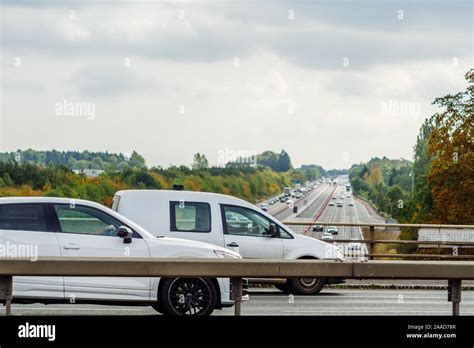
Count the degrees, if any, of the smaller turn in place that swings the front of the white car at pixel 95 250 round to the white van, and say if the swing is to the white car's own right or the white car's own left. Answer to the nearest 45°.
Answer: approximately 45° to the white car's own left

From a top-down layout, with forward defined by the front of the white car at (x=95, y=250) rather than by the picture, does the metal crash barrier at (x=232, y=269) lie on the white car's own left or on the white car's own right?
on the white car's own right

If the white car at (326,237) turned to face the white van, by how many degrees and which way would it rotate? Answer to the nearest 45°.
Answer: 0° — it already faces it

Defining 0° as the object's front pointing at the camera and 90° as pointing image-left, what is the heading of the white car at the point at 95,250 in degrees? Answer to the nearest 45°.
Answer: approximately 270°

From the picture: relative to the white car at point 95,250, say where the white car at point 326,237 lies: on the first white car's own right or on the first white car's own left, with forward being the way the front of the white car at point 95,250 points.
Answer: on the first white car's own left

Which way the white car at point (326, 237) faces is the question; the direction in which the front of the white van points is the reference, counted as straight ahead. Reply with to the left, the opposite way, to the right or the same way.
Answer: to the right

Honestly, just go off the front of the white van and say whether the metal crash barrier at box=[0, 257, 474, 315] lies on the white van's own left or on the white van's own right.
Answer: on the white van's own right

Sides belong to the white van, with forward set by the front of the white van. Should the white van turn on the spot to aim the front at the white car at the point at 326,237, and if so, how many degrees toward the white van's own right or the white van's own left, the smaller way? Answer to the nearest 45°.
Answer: approximately 90° to the white van's own left

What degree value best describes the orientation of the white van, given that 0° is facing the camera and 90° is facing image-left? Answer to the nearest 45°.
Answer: approximately 270°
